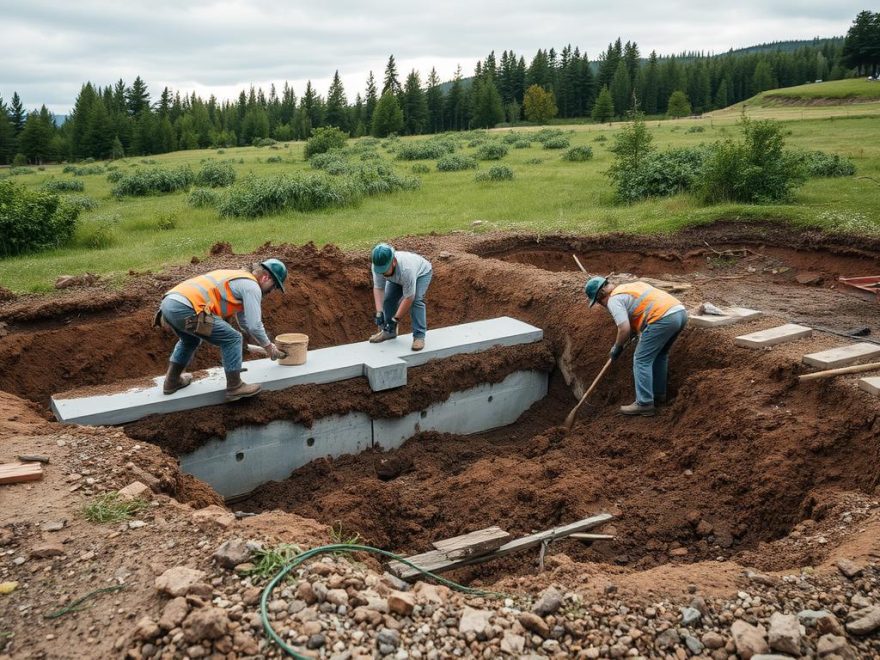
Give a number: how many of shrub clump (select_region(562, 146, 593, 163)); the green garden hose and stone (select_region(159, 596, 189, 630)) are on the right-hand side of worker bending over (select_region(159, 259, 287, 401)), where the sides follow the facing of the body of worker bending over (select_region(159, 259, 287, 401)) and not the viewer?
2

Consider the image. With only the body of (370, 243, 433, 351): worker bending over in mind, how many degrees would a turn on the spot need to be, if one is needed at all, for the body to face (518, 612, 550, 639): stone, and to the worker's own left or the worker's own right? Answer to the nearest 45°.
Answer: approximately 45° to the worker's own left

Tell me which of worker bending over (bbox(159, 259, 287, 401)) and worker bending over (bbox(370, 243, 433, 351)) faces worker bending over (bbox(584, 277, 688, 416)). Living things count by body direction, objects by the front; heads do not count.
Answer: worker bending over (bbox(159, 259, 287, 401))

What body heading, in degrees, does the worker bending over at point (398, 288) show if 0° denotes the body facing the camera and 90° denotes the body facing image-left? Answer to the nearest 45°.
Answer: approximately 45°

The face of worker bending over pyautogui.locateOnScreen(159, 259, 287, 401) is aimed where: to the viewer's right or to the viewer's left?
to the viewer's right

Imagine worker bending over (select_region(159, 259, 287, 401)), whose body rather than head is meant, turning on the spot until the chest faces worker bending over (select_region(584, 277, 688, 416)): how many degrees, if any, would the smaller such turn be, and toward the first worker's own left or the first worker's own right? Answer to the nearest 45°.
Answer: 0° — they already face them

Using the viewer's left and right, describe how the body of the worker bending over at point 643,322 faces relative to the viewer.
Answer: facing to the left of the viewer

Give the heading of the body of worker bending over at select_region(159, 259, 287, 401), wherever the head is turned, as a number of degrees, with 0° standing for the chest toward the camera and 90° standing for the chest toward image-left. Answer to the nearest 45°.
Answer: approximately 270°

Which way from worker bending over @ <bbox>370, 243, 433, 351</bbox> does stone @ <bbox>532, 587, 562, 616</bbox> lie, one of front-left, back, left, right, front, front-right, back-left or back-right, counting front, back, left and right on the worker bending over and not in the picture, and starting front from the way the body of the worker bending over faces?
front-left

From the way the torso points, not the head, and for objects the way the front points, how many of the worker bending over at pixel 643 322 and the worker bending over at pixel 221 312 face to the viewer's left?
1

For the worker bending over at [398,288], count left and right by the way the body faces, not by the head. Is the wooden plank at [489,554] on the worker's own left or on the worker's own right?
on the worker's own left

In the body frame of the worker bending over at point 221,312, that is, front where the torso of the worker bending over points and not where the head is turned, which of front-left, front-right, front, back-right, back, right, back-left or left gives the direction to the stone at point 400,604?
right

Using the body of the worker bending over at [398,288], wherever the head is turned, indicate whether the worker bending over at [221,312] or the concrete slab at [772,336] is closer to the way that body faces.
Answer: the worker bending over

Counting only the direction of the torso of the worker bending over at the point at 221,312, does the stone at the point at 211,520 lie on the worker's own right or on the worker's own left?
on the worker's own right

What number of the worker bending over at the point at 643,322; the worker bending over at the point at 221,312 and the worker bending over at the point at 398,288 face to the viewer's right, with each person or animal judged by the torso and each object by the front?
1

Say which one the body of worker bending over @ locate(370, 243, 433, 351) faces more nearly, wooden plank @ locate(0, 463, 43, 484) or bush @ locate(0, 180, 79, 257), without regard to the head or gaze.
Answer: the wooden plank
